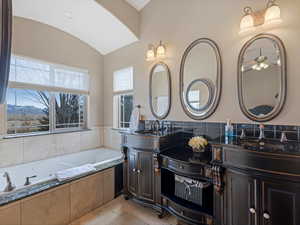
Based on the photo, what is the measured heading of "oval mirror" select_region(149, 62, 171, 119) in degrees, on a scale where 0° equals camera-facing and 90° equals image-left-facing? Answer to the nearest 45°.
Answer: approximately 45°

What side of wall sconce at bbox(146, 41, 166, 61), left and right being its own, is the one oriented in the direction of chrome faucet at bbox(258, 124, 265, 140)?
left

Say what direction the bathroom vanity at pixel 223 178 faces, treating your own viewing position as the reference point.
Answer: facing the viewer and to the left of the viewer

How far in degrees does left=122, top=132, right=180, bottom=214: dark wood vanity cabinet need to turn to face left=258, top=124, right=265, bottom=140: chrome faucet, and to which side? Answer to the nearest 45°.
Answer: approximately 135° to its left

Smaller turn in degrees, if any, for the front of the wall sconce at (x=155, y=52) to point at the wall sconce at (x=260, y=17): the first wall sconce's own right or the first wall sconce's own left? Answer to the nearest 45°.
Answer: approximately 90° to the first wall sconce's own left

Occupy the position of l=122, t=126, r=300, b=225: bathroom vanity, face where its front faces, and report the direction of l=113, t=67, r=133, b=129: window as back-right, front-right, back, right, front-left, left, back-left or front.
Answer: right

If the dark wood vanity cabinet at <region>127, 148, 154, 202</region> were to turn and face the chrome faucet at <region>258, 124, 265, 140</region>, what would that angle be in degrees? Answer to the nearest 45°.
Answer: approximately 90° to its left

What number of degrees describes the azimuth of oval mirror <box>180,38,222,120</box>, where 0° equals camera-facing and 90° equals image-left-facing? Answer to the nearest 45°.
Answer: approximately 45°

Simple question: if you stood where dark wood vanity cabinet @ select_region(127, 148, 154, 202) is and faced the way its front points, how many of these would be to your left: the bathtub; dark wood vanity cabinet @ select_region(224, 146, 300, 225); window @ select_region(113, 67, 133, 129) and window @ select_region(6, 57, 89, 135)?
1

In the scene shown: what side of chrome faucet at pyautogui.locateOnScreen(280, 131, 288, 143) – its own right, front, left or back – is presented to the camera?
front

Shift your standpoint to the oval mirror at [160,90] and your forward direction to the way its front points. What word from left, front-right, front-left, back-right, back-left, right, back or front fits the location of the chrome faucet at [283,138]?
left

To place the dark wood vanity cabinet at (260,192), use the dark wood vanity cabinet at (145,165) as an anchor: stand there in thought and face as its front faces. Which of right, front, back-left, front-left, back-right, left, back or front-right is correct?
left
